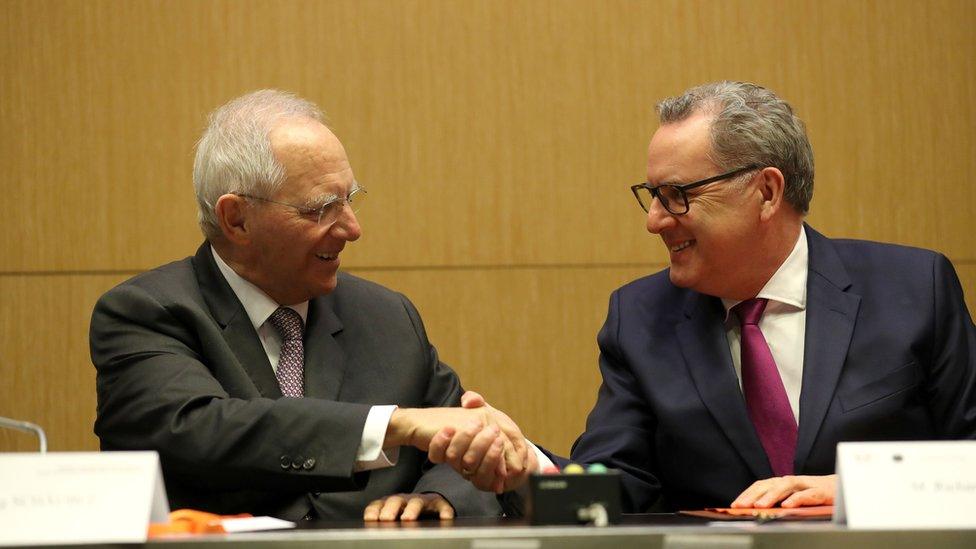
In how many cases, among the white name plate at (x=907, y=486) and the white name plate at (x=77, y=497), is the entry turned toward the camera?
2

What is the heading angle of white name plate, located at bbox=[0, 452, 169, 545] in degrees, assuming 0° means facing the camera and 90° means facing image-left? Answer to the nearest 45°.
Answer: approximately 0°

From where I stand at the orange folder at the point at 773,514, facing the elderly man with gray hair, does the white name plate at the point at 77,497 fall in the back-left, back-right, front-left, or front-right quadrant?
front-left

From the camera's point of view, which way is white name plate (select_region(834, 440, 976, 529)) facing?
toward the camera

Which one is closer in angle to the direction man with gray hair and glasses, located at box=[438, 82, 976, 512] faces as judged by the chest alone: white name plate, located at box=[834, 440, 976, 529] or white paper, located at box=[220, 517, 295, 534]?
the white paper

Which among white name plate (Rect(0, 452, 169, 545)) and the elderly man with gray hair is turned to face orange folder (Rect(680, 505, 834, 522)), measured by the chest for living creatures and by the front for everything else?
the elderly man with gray hair

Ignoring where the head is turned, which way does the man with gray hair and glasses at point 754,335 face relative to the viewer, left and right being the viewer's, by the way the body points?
facing the viewer and to the left of the viewer

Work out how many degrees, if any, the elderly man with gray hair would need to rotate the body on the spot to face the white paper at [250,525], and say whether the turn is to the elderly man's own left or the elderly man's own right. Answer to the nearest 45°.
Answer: approximately 45° to the elderly man's own right

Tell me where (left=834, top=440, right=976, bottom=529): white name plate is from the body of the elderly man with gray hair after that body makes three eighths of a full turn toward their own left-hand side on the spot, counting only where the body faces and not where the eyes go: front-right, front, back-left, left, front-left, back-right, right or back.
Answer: back-right

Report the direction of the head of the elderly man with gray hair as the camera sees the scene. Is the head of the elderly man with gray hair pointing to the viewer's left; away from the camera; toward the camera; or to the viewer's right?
to the viewer's right

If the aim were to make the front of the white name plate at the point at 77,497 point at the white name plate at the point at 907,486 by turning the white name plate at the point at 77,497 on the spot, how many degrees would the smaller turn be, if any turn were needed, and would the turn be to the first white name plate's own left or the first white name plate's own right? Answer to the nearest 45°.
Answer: approximately 90° to the first white name plate's own left

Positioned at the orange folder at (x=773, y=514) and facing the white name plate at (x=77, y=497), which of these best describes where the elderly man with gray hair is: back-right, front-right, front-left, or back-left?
front-right

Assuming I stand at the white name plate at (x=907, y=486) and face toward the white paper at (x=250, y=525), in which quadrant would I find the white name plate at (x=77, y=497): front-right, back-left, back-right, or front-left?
front-left

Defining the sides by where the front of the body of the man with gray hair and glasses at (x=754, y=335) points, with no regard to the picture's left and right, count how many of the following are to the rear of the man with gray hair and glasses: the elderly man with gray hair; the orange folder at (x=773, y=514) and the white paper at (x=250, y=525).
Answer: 0

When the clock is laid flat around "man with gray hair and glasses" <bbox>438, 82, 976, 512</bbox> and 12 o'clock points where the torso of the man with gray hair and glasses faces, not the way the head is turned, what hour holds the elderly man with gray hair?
The elderly man with gray hair is roughly at 1 o'clock from the man with gray hair and glasses.

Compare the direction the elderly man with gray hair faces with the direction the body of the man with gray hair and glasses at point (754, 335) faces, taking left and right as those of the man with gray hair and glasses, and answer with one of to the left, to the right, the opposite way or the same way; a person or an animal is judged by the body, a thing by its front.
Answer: to the left
